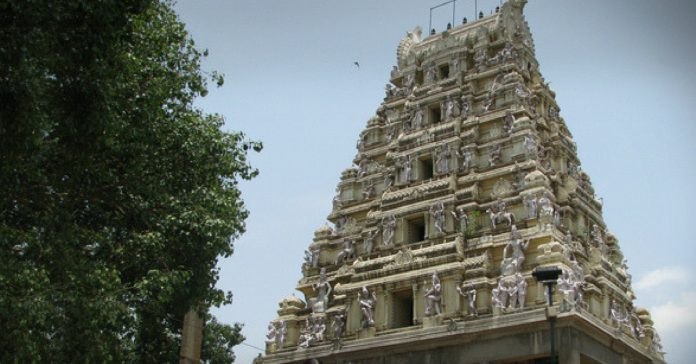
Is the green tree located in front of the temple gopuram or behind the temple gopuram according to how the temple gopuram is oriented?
in front

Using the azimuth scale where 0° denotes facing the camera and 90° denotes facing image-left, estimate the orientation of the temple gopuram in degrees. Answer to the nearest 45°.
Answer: approximately 45°
